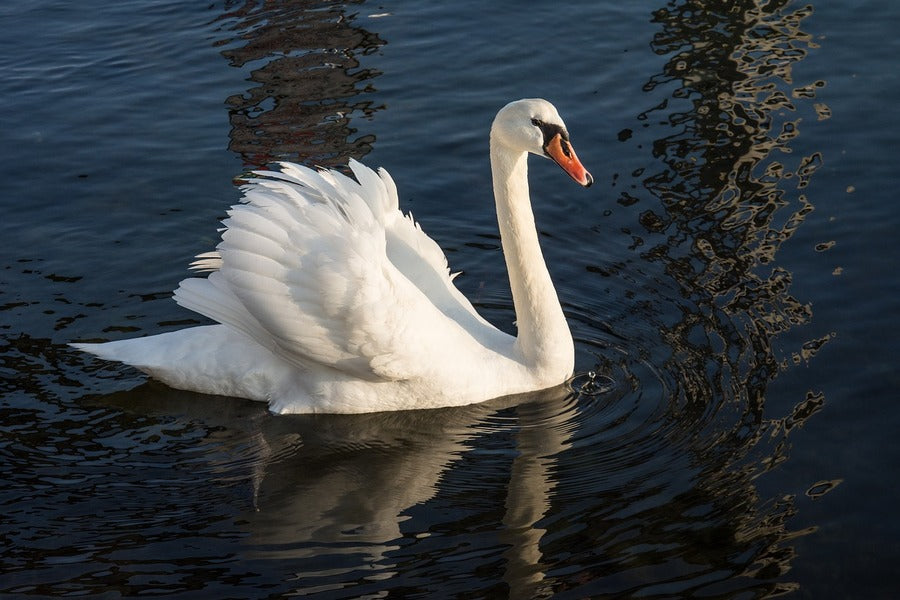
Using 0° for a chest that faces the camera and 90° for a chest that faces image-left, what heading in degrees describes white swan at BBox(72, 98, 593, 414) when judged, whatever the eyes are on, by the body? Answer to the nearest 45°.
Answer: approximately 270°
